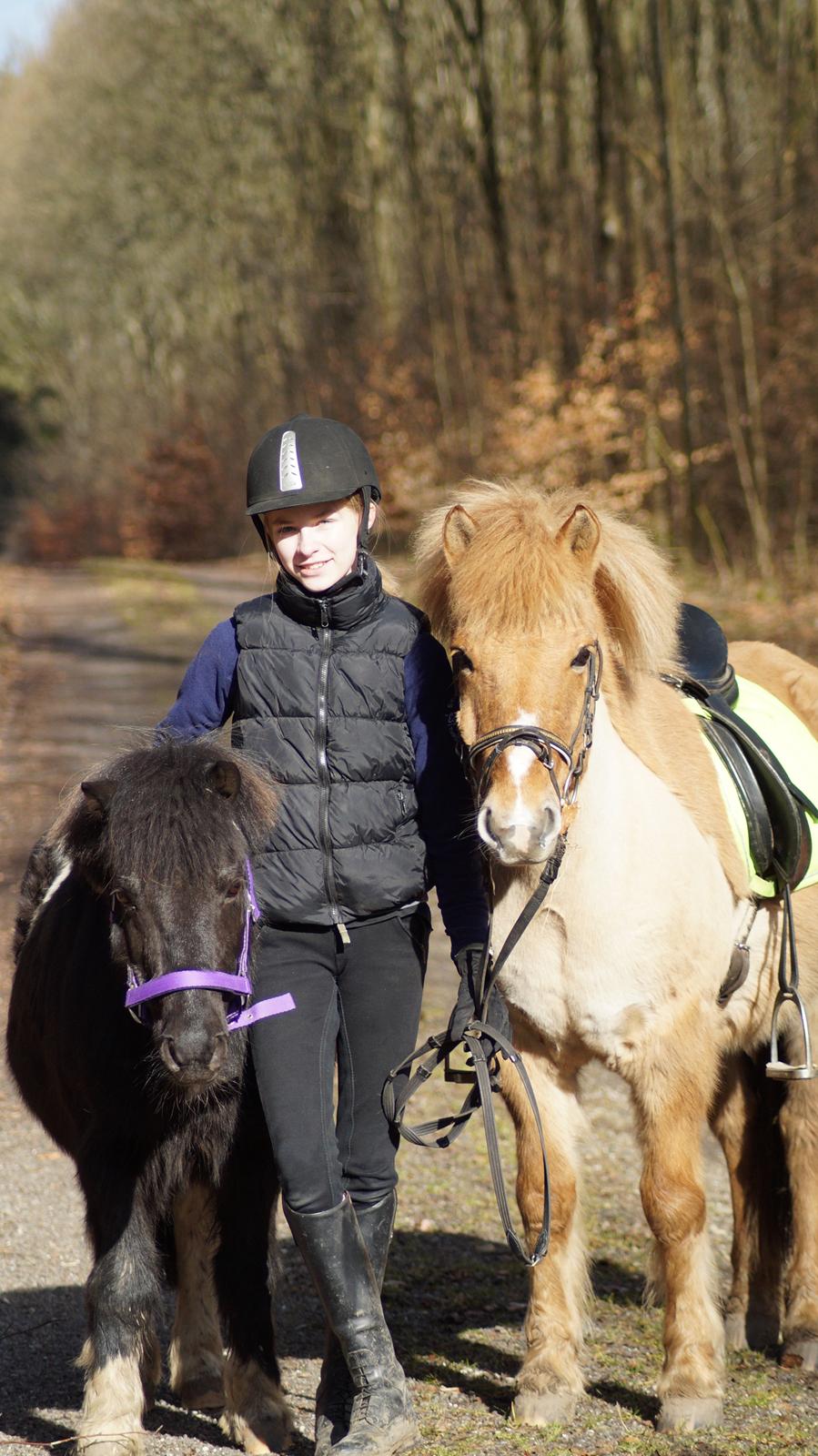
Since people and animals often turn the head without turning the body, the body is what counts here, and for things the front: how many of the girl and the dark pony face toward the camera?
2

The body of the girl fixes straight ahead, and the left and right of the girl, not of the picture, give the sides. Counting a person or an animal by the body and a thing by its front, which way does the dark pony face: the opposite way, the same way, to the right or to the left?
the same way

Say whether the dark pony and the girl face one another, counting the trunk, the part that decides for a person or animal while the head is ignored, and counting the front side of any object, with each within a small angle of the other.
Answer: no

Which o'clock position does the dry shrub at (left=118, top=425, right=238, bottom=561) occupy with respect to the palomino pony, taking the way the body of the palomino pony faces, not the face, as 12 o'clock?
The dry shrub is roughly at 4 o'clock from the palomino pony.

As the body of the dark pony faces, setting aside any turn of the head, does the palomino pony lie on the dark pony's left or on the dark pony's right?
on the dark pony's left

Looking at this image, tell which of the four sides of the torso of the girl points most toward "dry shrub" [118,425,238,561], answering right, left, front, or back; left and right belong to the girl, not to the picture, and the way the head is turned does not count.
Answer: back

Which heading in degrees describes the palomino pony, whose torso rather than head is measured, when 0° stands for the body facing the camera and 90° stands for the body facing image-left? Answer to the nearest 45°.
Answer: approximately 45°

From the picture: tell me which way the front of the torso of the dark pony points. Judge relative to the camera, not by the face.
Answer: toward the camera

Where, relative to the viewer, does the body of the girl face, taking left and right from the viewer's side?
facing the viewer

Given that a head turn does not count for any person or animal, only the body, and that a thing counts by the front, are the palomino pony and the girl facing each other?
no

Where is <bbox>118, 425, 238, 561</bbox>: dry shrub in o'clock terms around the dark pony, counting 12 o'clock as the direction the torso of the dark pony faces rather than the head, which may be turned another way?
The dry shrub is roughly at 6 o'clock from the dark pony.
